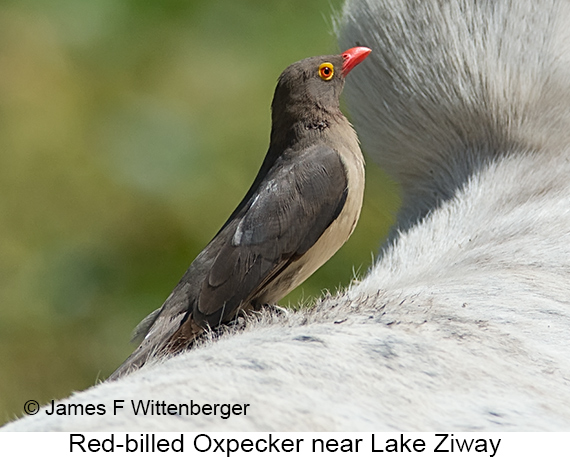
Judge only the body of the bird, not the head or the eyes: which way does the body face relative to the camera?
to the viewer's right
